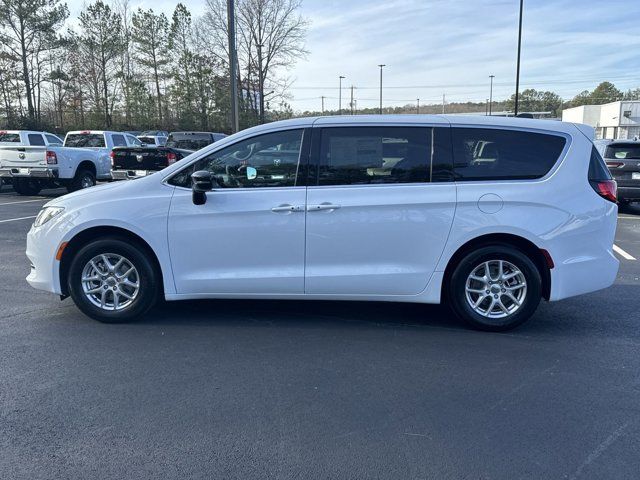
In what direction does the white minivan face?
to the viewer's left

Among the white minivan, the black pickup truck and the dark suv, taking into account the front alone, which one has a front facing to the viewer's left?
the white minivan

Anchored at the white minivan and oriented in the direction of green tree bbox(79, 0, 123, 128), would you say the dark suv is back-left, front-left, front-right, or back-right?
front-right

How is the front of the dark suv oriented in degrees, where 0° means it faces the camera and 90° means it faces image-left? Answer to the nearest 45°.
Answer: approximately 180°

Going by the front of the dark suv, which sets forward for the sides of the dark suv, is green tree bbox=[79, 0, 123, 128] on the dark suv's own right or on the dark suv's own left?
on the dark suv's own left

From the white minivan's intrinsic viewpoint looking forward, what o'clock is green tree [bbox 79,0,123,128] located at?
The green tree is roughly at 2 o'clock from the white minivan.

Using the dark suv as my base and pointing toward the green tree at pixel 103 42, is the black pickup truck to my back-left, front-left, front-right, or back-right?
front-left

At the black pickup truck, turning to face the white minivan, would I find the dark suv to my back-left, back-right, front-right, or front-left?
front-left

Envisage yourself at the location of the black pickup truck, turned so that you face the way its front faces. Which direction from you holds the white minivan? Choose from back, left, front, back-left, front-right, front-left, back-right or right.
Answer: back-right

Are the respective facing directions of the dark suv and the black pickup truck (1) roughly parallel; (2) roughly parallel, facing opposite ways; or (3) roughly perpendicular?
roughly parallel

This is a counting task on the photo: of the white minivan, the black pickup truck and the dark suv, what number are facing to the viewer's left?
1

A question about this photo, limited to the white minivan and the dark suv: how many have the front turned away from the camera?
1

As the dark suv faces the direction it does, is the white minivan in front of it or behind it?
behind

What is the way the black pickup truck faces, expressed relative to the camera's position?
facing away from the viewer and to the right of the viewer

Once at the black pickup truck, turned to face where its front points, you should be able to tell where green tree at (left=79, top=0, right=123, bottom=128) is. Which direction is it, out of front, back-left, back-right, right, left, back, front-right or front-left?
front-left

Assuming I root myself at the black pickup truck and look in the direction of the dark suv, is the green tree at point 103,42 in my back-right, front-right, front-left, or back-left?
back-left

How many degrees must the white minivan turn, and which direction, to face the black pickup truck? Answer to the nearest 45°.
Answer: approximately 45° to its right

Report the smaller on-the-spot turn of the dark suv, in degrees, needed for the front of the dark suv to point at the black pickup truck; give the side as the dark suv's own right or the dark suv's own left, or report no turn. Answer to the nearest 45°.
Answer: approximately 90° to the dark suv's own left
